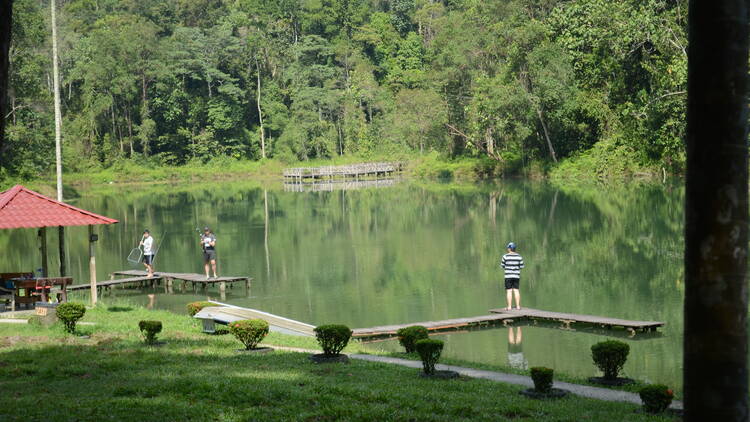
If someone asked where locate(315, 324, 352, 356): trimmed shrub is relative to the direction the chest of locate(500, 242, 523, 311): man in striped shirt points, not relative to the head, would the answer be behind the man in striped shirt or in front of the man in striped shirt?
behind

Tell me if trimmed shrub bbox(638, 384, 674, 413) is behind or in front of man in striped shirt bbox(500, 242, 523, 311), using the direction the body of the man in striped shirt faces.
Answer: behind

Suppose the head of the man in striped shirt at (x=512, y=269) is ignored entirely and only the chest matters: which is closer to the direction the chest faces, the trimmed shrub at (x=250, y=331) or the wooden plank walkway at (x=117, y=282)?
the wooden plank walkway

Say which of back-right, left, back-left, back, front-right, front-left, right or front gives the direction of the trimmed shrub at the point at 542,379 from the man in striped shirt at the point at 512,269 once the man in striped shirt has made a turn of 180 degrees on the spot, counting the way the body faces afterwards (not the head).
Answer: front

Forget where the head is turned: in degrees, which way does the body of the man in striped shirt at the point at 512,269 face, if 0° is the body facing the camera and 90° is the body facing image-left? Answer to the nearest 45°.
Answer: approximately 180°

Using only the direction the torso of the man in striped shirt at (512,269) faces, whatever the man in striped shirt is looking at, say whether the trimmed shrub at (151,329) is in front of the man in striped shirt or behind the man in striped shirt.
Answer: behind

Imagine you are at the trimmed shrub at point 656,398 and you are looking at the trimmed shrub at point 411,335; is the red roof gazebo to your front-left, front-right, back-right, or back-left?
front-left

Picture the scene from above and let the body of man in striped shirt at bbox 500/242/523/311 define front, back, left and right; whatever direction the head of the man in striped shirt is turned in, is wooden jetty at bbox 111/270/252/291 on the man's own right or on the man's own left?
on the man's own left

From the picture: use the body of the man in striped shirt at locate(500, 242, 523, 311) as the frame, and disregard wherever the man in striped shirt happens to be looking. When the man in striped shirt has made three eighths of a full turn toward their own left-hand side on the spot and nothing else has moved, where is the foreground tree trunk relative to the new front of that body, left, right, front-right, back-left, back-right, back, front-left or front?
front-left

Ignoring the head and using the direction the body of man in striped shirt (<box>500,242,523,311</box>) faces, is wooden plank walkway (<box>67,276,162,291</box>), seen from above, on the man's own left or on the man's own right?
on the man's own left

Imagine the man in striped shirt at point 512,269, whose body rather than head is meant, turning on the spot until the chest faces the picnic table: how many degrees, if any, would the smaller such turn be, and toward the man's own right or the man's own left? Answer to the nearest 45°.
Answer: approximately 90° to the man's own left

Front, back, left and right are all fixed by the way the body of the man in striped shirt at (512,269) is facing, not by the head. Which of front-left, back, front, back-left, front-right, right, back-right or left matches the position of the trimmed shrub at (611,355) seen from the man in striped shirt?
back
